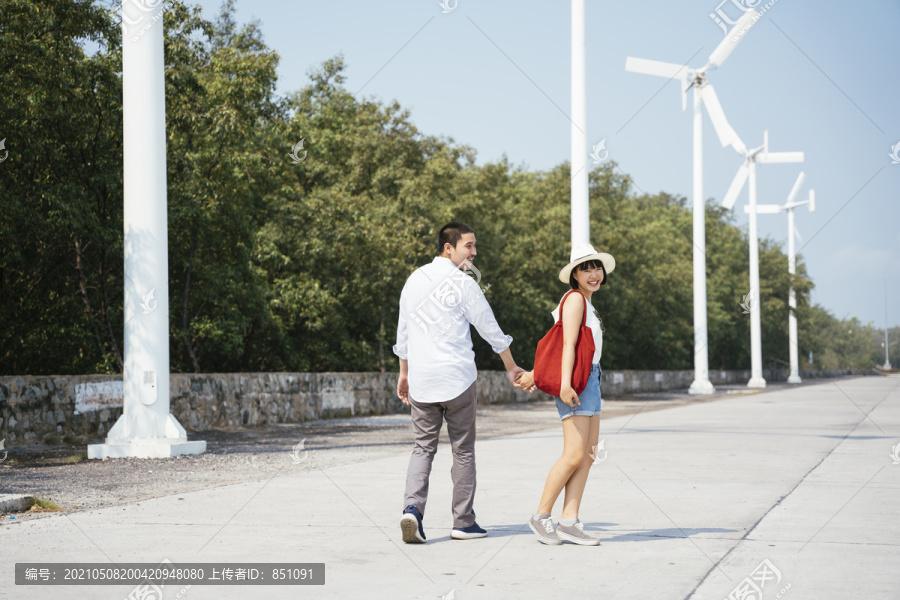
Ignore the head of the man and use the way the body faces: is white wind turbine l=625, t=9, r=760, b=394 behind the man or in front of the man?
in front

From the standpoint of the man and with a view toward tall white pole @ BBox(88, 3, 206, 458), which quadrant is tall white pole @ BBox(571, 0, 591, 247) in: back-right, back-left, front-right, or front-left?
front-right

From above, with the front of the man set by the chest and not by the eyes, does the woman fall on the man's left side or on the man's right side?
on the man's right side

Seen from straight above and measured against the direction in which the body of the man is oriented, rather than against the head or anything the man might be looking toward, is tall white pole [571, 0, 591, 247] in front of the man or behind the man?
in front

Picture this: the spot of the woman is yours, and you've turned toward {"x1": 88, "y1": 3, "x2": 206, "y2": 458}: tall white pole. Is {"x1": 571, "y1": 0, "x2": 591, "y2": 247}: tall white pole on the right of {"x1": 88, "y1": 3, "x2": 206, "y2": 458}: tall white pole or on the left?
right

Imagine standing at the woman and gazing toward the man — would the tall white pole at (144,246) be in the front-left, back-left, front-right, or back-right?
front-right

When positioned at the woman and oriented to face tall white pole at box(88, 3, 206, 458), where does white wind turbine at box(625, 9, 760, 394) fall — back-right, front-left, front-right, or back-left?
front-right

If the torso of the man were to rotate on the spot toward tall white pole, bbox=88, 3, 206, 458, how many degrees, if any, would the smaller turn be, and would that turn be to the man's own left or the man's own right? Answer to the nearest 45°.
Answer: approximately 90° to the man's own left

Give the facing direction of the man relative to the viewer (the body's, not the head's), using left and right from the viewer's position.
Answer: facing away from the viewer and to the right of the viewer

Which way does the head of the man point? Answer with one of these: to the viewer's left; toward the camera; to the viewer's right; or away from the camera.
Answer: to the viewer's right
